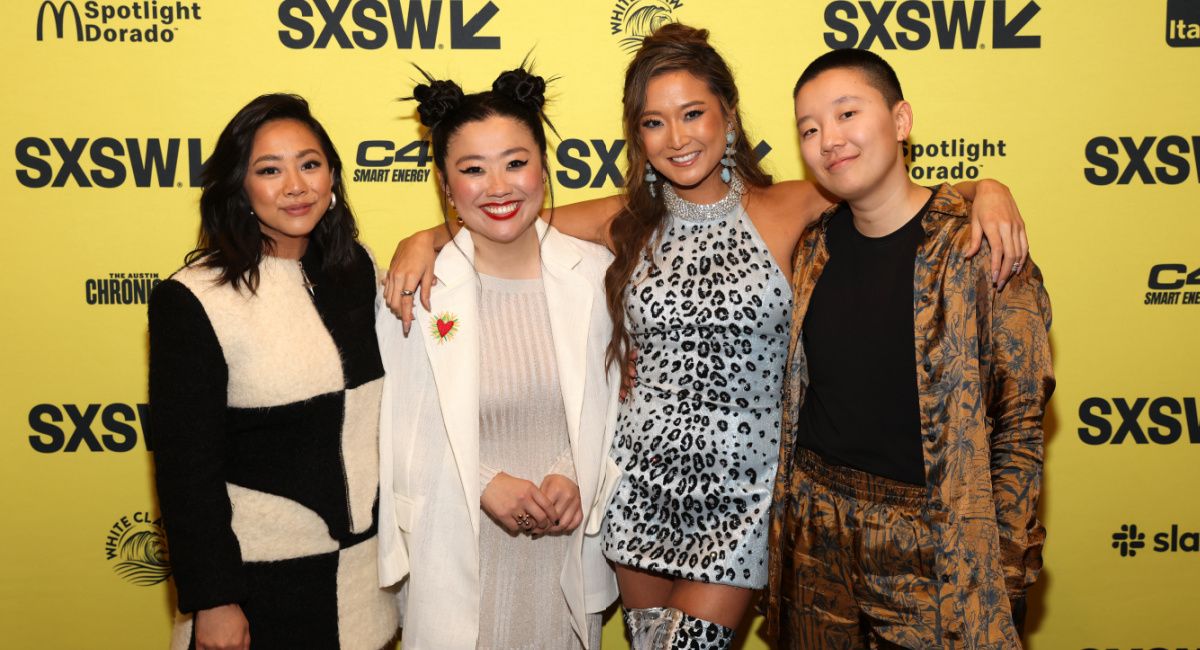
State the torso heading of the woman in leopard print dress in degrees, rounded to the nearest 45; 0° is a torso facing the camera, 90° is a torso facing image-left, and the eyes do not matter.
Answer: approximately 0°

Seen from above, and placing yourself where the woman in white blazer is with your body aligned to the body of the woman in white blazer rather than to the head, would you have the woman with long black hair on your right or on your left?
on your right

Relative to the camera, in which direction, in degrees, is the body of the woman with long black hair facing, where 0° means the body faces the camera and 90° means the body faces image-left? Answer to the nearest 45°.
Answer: approximately 315°

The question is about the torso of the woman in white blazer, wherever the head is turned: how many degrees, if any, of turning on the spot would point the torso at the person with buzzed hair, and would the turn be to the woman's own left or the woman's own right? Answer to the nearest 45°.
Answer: approximately 45° to the woman's own left

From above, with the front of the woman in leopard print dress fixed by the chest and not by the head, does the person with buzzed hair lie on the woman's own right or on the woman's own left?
on the woman's own left

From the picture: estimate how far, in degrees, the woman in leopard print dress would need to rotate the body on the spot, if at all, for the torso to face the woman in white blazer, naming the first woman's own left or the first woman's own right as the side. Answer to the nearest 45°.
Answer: approximately 90° to the first woman's own right

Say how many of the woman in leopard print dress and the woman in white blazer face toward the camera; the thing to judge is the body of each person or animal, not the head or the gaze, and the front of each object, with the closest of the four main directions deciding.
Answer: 2
